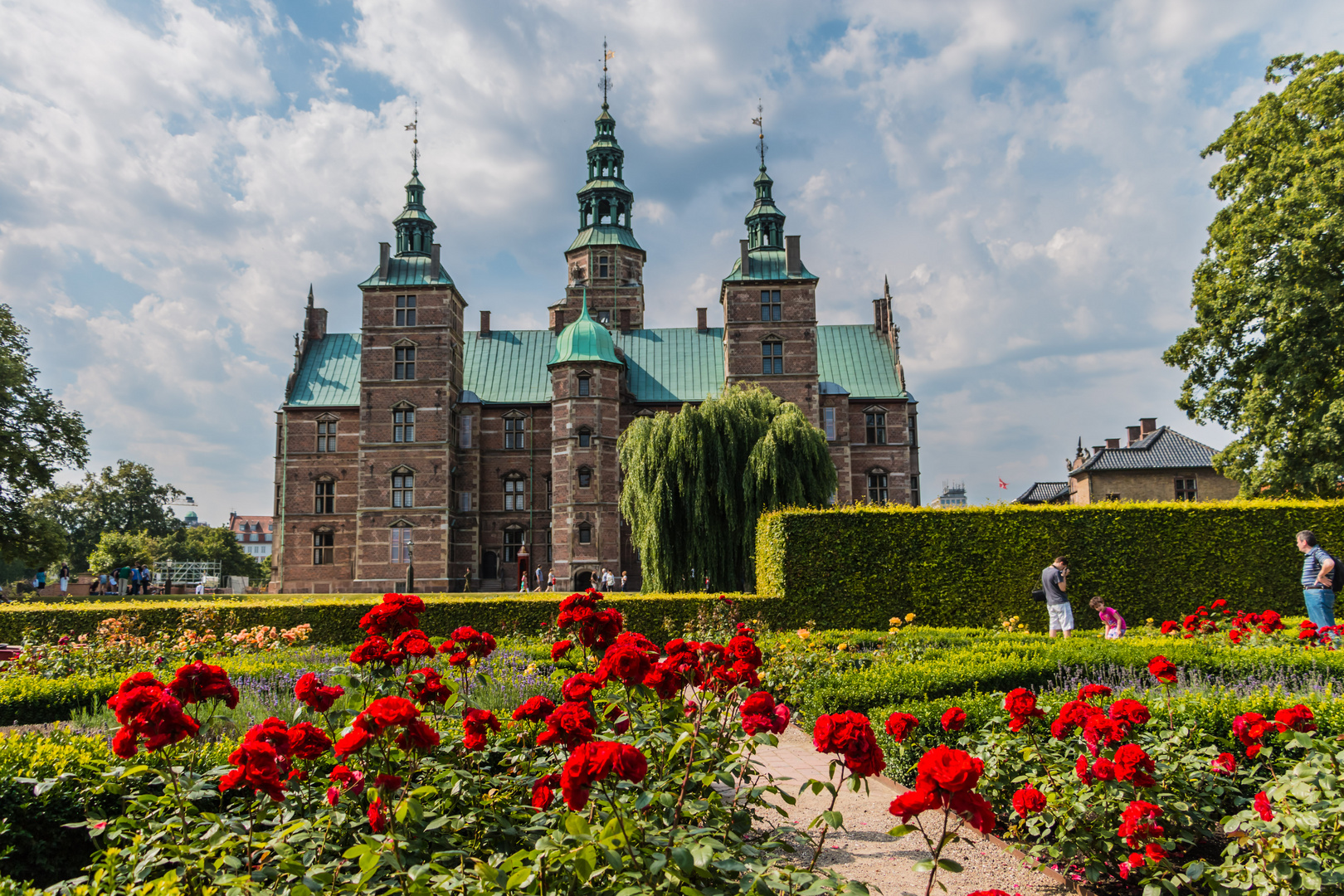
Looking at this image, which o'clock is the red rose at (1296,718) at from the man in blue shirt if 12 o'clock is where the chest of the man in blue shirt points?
The red rose is roughly at 9 o'clock from the man in blue shirt.

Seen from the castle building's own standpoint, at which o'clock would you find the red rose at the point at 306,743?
The red rose is roughly at 12 o'clock from the castle building.

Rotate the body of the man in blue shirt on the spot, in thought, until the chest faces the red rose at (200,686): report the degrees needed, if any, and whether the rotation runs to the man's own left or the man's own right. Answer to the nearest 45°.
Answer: approximately 90° to the man's own left

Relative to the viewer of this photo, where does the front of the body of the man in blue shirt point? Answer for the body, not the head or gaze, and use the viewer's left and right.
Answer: facing to the left of the viewer

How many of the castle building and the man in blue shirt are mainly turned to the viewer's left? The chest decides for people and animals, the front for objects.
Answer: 1

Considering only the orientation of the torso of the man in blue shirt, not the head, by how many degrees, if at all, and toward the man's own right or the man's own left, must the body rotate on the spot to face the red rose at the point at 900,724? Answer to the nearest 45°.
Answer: approximately 90° to the man's own left

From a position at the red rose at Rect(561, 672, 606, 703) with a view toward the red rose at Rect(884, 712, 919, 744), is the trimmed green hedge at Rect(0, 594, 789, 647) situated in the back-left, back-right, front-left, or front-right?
back-left

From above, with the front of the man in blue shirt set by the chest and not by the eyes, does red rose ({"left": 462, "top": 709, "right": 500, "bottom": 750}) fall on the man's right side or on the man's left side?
on the man's left side

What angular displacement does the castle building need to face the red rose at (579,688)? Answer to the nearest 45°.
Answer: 0° — it already faces it
